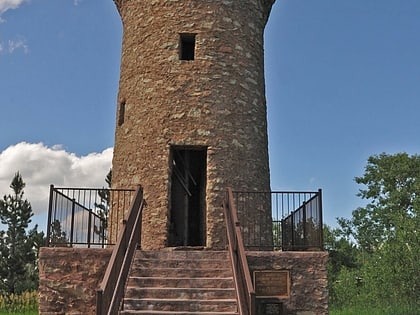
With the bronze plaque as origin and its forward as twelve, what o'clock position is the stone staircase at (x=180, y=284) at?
The stone staircase is roughly at 2 o'clock from the bronze plaque.

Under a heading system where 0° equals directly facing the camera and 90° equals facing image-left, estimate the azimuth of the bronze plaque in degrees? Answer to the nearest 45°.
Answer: approximately 0°

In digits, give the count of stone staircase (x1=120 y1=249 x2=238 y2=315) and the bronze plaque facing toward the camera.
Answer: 2

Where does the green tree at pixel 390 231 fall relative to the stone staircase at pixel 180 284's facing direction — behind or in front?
behind

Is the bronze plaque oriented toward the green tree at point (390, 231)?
no

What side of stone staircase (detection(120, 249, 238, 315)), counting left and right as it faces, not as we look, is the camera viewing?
front

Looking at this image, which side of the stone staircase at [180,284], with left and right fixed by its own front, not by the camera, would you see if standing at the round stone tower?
back

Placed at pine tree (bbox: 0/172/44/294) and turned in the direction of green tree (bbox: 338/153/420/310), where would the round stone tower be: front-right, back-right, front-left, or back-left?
front-right

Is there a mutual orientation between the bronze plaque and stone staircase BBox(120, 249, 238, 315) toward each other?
no

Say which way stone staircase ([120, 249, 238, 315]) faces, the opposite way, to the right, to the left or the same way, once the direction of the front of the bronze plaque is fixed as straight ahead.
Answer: the same way

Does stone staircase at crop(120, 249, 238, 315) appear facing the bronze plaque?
no
